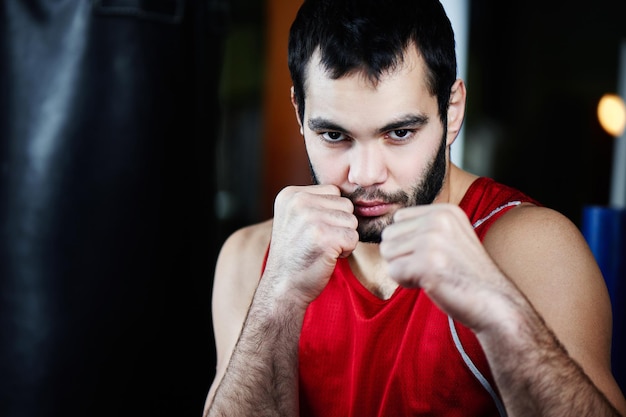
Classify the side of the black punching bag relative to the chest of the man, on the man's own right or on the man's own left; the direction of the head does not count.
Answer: on the man's own right

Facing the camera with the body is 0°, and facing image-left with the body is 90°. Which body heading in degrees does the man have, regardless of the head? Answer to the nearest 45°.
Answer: approximately 0°
